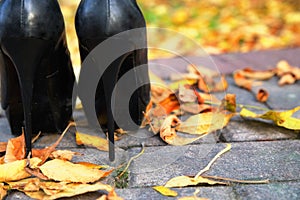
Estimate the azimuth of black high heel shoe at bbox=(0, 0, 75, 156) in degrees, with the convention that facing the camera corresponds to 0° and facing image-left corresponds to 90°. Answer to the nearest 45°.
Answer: approximately 180°

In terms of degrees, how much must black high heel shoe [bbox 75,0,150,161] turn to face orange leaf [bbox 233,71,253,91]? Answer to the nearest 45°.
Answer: approximately 45° to its right

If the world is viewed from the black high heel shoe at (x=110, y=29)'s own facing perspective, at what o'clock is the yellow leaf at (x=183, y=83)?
The yellow leaf is roughly at 1 o'clock from the black high heel shoe.

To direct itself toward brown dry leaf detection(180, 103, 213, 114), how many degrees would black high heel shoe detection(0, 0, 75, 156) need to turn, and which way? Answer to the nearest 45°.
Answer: approximately 90° to its right

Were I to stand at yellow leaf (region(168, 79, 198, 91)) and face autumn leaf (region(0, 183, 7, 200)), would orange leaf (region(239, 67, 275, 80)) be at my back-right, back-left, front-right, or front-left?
back-left

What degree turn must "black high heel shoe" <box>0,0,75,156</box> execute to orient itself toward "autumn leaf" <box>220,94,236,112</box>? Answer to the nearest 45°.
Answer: approximately 90° to its right

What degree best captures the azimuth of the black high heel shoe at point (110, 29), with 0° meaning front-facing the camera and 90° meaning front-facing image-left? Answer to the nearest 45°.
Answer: approximately 180°

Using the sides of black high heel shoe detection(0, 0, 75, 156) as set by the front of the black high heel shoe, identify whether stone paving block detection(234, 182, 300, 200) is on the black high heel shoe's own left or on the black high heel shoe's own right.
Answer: on the black high heel shoe's own right

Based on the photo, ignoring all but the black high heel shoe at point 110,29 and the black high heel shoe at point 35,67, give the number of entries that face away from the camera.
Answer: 2
